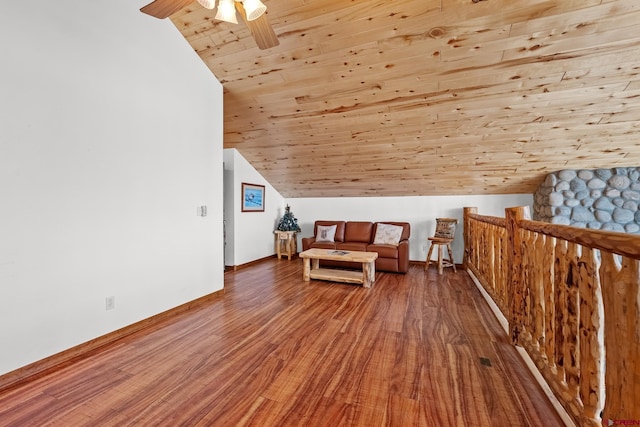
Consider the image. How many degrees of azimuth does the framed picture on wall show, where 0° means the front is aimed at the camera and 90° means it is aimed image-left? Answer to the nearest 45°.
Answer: approximately 315°

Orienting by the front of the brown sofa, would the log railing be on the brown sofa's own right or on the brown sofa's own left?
on the brown sofa's own left

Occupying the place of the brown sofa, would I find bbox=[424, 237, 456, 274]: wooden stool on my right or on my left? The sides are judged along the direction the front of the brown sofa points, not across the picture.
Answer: on my left

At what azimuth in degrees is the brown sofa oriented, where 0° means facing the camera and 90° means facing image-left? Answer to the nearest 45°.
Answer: approximately 45°

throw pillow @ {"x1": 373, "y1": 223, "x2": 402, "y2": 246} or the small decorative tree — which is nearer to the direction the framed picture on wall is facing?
the throw pillow

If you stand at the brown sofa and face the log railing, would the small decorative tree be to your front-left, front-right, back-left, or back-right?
back-right

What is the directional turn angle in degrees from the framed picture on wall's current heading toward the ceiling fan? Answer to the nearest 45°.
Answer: approximately 45° to its right

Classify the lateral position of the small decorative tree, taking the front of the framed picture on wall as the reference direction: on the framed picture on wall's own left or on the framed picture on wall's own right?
on the framed picture on wall's own left

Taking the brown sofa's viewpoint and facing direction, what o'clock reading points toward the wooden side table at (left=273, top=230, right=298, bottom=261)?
The wooden side table is roughly at 2 o'clock from the brown sofa.
